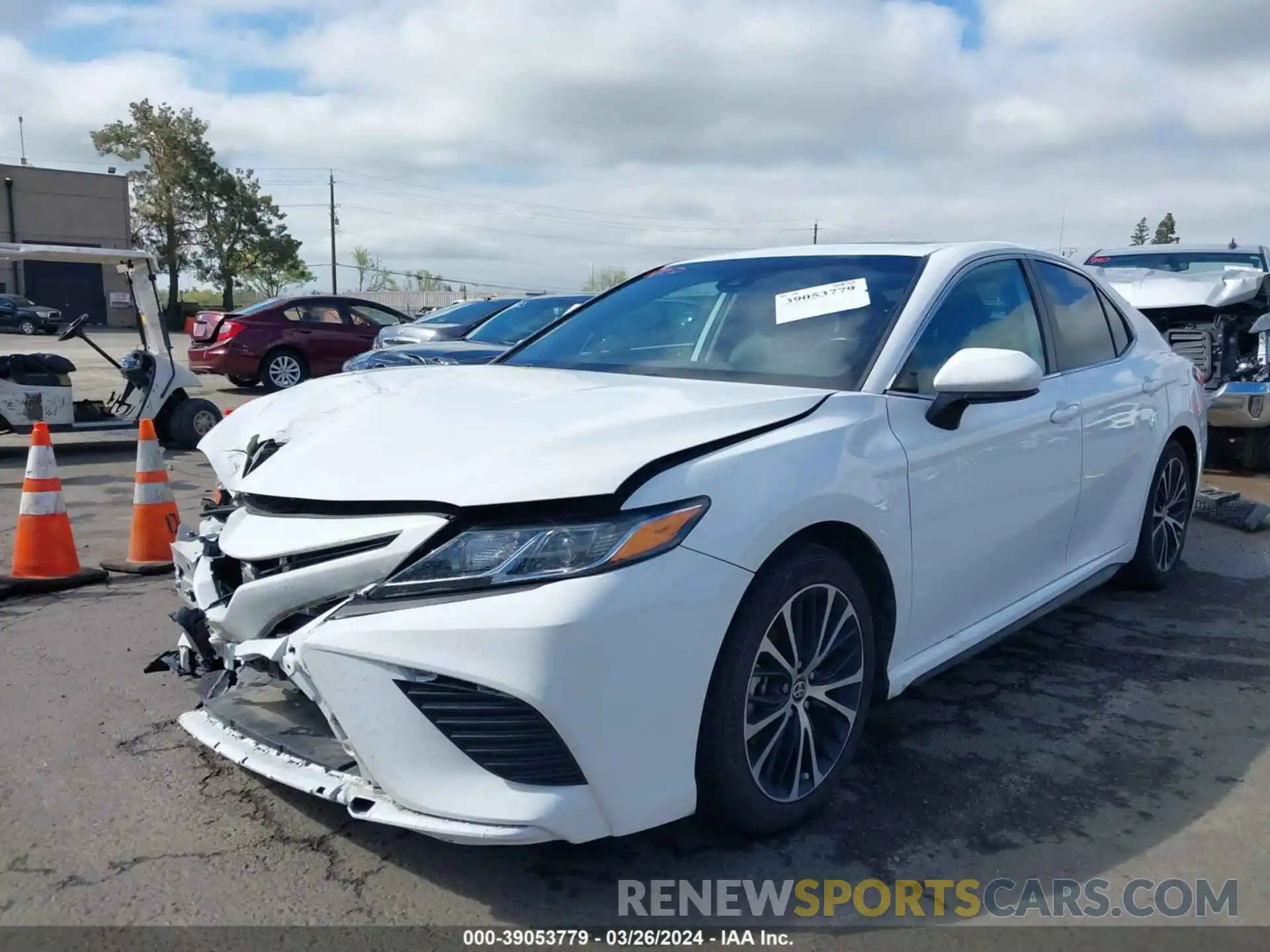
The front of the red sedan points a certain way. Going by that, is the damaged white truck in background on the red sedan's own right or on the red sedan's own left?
on the red sedan's own right

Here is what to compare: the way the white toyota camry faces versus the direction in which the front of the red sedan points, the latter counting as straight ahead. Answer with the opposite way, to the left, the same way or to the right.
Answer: the opposite way

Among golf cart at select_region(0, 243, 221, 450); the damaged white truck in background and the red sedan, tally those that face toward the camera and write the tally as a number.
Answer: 1

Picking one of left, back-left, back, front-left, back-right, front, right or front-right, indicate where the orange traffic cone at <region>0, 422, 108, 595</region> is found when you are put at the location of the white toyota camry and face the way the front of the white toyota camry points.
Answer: right

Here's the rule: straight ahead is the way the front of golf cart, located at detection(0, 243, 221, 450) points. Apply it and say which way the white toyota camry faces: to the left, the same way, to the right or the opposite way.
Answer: the opposite way

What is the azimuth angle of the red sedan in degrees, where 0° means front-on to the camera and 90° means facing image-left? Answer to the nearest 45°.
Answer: approximately 225°

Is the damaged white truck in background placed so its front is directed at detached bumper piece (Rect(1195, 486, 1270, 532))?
yes

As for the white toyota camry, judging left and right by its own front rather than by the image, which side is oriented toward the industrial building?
right

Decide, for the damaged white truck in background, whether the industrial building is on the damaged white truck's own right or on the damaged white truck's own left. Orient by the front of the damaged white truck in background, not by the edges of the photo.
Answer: on the damaged white truck's own right

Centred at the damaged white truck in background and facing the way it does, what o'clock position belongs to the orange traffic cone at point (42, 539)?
The orange traffic cone is roughly at 1 o'clock from the damaged white truck in background.

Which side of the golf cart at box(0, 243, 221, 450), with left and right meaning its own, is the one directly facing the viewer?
right

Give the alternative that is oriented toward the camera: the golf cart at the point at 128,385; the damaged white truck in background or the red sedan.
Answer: the damaged white truck in background

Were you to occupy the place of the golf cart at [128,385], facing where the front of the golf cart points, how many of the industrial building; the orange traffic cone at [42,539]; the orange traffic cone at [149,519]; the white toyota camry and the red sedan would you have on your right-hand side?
3
